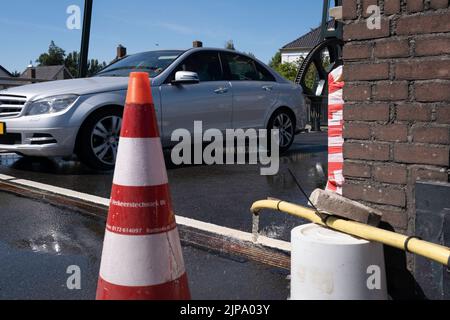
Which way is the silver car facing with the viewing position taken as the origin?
facing the viewer and to the left of the viewer

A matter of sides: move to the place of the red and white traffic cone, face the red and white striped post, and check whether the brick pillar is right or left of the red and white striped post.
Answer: right

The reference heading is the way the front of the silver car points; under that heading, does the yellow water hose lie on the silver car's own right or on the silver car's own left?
on the silver car's own left

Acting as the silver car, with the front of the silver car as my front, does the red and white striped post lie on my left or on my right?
on my left

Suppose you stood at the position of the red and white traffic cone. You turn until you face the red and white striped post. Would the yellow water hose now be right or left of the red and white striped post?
right

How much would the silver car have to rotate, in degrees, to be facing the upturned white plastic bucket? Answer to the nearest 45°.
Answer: approximately 45° to its left
